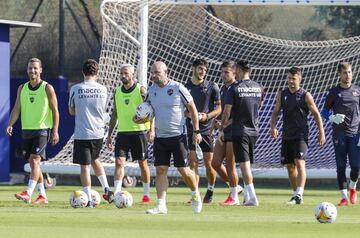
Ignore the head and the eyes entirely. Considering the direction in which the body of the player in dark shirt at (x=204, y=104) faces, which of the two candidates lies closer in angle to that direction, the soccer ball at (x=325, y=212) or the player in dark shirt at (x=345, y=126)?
the soccer ball

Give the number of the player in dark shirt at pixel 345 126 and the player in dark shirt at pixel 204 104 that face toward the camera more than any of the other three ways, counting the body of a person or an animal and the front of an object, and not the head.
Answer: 2

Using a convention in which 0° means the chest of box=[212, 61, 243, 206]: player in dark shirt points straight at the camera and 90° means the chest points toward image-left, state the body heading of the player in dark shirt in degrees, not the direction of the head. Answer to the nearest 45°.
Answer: approximately 45°

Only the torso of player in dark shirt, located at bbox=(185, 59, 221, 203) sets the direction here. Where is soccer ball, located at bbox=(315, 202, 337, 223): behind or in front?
in front

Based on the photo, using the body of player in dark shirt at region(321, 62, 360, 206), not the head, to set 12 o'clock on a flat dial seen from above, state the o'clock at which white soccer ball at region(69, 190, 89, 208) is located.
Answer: The white soccer ball is roughly at 2 o'clock from the player in dark shirt.

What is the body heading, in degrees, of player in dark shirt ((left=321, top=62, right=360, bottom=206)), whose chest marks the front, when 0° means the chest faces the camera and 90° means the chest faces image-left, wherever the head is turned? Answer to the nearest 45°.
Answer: approximately 0°

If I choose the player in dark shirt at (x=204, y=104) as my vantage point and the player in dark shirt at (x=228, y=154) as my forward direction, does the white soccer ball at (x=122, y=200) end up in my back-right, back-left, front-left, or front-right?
back-right

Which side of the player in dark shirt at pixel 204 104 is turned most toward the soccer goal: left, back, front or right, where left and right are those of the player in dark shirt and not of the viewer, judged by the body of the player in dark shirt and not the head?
back

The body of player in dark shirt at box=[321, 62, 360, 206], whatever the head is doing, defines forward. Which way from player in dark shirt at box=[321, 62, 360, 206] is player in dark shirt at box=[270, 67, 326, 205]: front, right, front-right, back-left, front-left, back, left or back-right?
right

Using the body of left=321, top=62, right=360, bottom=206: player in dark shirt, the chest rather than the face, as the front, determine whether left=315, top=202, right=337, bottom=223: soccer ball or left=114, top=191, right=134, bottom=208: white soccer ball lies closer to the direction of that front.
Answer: the soccer ball
